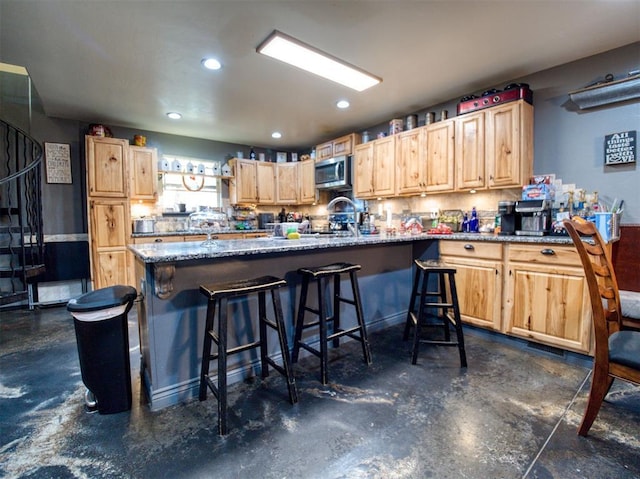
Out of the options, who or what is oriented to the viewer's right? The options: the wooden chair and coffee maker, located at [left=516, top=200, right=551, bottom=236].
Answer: the wooden chair

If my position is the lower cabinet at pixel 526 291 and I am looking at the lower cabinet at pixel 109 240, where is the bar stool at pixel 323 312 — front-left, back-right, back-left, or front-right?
front-left

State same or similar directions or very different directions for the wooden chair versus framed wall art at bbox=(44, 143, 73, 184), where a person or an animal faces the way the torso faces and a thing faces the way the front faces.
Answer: same or similar directions

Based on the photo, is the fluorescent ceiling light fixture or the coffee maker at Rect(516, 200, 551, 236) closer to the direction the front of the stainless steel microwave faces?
the fluorescent ceiling light fixture

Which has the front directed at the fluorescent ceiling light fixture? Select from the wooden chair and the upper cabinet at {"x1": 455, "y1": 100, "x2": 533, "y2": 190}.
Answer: the upper cabinet

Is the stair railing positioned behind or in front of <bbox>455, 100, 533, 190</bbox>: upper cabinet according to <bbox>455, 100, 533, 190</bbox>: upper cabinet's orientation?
in front

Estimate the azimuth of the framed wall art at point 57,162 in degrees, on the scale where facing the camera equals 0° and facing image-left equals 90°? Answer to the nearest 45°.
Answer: approximately 0°

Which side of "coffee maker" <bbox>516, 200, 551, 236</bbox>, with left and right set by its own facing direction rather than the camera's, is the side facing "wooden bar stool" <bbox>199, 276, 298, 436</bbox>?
front

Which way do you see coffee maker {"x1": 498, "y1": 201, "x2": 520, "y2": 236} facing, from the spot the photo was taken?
facing the viewer and to the left of the viewer

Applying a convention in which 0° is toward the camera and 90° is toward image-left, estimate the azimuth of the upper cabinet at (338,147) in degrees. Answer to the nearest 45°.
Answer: approximately 45°

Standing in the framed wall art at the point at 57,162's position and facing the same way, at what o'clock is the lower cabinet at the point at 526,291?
The lower cabinet is roughly at 11 o'clock from the framed wall art.

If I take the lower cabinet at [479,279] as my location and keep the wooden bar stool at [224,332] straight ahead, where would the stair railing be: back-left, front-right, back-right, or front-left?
front-right

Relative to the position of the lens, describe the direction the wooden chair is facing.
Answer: facing to the right of the viewer

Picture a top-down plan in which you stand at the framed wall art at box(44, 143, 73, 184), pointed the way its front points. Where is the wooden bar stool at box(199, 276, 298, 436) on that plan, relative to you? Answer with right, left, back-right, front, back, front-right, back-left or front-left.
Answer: front

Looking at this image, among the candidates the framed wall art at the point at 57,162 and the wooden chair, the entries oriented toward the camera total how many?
1
